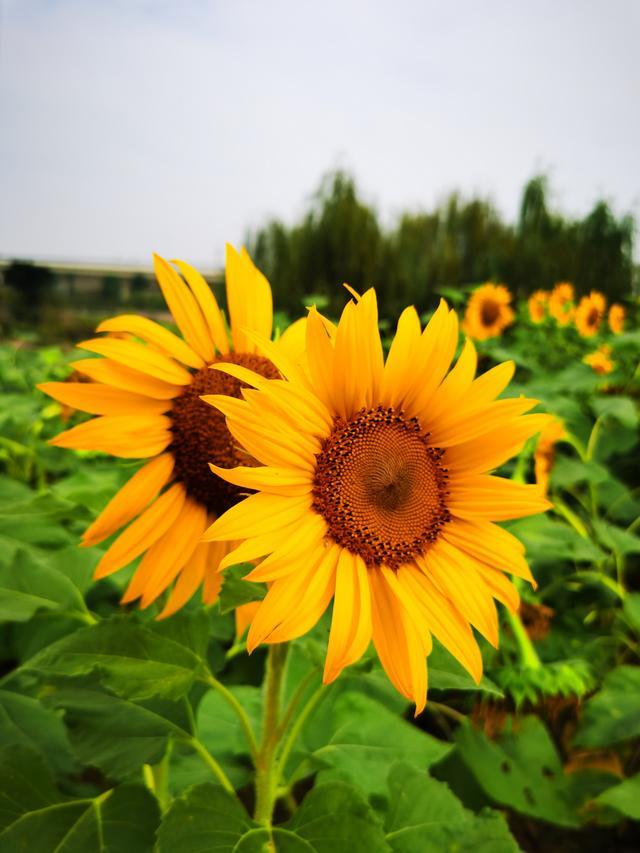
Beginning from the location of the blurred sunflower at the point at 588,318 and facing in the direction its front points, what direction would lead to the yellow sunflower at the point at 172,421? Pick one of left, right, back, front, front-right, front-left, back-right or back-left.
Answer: front-right

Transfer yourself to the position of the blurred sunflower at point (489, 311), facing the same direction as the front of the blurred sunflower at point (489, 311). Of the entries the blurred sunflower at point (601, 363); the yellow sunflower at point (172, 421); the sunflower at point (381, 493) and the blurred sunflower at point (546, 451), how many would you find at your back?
0

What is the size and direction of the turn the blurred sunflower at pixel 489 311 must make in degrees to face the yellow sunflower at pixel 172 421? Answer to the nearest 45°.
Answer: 0° — it already faces it

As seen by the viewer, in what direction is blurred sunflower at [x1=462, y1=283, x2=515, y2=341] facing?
toward the camera

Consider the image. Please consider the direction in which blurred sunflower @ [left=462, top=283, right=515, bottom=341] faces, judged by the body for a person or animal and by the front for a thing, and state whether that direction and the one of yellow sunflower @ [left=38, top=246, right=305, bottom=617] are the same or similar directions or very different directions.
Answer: same or similar directions

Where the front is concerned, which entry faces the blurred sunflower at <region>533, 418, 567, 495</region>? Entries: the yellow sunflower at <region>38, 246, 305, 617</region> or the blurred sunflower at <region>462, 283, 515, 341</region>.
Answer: the blurred sunflower at <region>462, 283, 515, 341</region>

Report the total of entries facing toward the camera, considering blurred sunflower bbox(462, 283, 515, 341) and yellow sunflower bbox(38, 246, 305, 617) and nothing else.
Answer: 2

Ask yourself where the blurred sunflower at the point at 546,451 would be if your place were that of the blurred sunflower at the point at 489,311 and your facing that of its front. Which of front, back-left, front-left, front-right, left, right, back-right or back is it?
front

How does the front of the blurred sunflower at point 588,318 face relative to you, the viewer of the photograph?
facing the viewer and to the right of the viewer

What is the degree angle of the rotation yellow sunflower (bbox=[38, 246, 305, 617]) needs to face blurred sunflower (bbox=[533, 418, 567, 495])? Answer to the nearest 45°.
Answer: approximately 135° to its left

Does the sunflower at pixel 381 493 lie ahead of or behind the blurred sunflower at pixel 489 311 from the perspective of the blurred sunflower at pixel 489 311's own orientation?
ahead

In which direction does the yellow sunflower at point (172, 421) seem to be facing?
toward the camera

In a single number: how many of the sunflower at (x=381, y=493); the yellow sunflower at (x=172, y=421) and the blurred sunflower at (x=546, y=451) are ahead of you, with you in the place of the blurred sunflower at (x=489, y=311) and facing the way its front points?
3

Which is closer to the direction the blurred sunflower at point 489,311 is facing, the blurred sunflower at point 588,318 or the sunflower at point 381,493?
the sunflower

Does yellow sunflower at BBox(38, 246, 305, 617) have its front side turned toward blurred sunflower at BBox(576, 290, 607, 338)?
no
